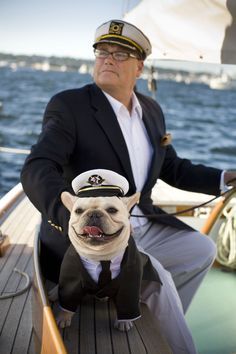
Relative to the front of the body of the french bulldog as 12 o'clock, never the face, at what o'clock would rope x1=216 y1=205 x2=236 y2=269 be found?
The rope is roughly at 7 o'clock from the french bulldog.

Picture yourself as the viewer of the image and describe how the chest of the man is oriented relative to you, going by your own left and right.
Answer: facing the viewer and to the right of the viewer

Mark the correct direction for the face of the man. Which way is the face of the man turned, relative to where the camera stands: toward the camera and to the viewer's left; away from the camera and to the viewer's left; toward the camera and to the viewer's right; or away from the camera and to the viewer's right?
toward the camera and to the viewer's left

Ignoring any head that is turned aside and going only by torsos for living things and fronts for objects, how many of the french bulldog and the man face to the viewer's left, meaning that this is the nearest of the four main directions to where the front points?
0

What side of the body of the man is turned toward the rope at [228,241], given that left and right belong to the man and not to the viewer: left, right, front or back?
left

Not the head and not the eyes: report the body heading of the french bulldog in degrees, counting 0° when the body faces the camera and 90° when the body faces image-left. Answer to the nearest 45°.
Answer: approximately 0°

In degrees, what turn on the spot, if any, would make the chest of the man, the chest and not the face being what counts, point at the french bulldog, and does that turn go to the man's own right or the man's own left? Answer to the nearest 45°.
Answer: approximately 45° to the man's own right
